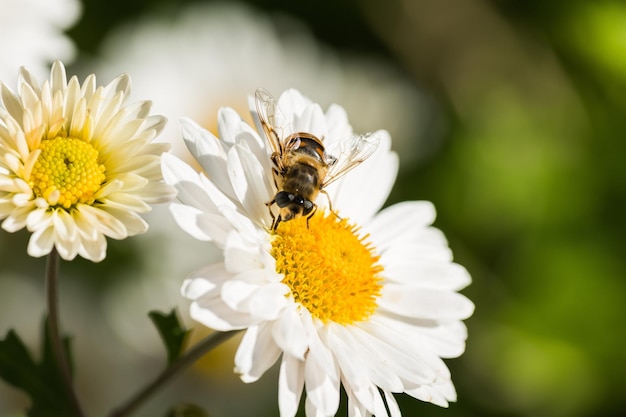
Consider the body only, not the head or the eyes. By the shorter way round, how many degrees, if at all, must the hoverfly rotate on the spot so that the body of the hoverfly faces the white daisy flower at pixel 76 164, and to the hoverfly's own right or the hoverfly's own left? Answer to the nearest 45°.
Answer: approximately 45° to the hoverfly's own right

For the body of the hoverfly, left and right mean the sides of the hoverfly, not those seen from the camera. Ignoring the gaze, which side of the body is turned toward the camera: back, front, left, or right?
front
